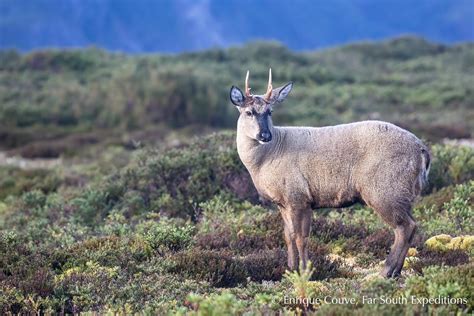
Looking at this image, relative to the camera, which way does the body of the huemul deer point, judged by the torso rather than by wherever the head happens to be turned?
to the viewer's left

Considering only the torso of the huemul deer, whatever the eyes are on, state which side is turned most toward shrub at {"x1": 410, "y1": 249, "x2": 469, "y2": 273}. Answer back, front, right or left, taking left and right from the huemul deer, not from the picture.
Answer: back

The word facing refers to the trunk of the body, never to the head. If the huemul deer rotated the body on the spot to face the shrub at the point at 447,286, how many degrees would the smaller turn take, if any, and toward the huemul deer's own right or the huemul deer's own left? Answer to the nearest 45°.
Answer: approximately 135° to the huemul deer's own left

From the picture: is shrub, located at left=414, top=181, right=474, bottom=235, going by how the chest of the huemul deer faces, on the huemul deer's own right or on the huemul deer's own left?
on the huemul deer's own right

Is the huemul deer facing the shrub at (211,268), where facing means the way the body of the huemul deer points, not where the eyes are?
yes

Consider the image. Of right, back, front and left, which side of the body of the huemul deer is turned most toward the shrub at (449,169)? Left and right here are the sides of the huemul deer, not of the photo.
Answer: right
